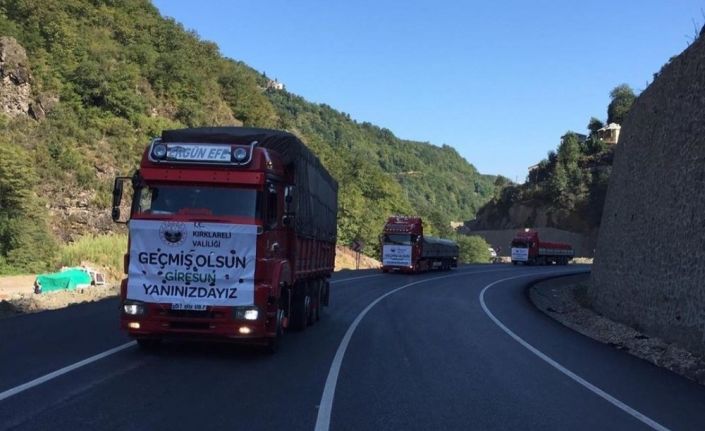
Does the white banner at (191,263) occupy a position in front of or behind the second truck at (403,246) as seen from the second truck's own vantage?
in front

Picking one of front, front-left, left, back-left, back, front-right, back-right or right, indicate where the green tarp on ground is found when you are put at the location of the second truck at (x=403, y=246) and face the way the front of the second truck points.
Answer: front

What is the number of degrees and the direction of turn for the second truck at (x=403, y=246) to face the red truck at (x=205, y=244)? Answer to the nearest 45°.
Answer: approximately 45° to its left

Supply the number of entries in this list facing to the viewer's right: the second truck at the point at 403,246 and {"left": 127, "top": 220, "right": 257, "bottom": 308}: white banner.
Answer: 0

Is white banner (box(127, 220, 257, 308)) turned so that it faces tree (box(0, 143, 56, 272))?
no

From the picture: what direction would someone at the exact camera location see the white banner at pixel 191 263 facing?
facing the viewer

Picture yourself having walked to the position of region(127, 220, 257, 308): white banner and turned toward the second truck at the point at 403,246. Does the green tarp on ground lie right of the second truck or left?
left

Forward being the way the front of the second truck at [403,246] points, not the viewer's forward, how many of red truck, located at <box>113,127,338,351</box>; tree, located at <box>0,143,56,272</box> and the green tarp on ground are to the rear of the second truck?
0

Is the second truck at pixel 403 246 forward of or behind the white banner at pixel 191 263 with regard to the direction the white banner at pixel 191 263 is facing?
behind

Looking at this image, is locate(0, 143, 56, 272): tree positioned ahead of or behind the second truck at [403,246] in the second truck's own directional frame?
ahead

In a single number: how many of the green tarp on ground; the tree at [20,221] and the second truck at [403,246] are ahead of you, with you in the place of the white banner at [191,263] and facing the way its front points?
0

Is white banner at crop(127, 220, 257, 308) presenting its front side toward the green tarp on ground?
no
